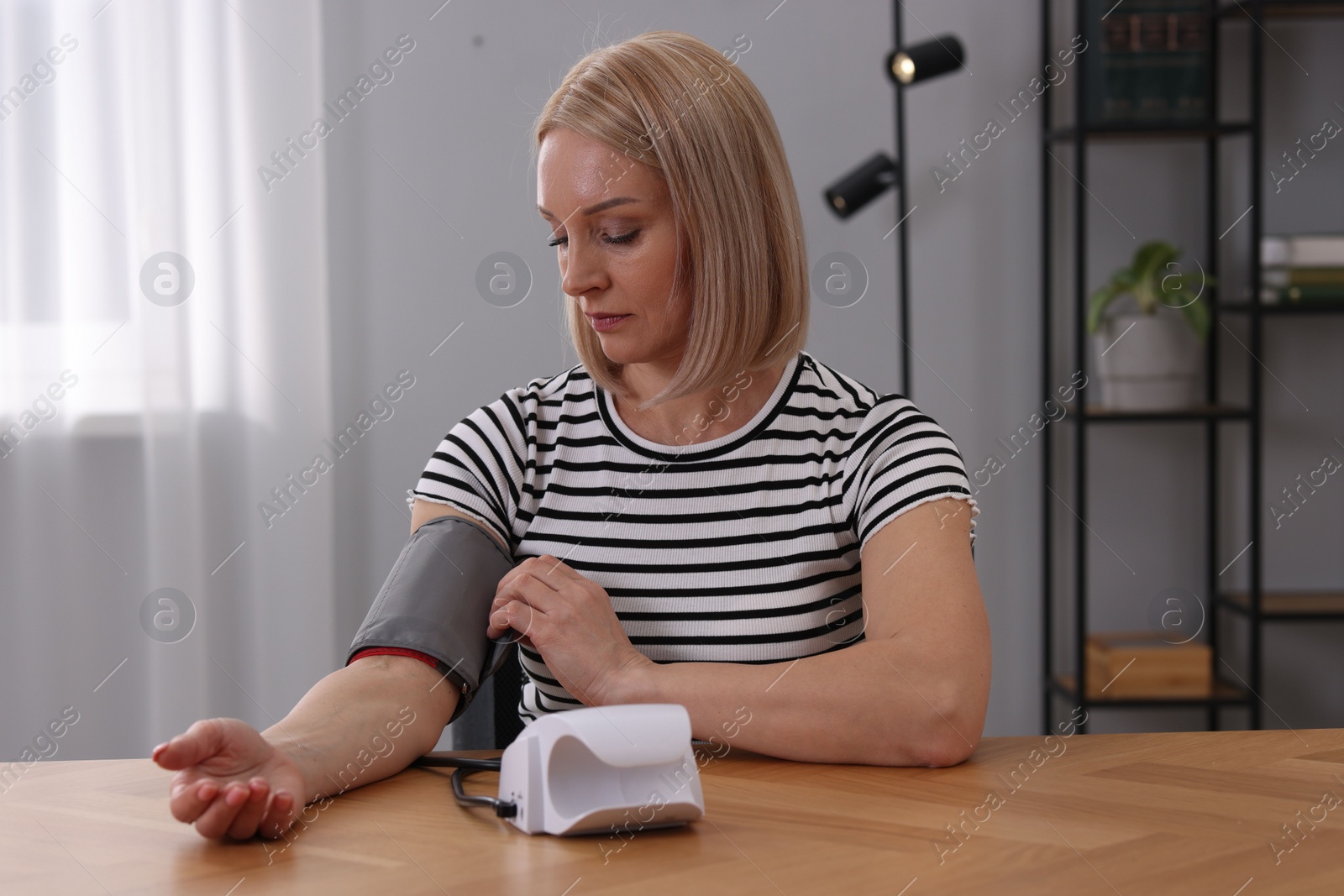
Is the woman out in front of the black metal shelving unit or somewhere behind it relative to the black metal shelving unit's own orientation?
in front

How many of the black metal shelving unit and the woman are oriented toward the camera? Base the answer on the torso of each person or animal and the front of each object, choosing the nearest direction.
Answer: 2

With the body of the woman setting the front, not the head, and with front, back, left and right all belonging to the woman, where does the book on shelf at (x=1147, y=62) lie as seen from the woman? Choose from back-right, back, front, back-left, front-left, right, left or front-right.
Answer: back-left

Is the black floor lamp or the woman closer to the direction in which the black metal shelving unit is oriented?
the woman

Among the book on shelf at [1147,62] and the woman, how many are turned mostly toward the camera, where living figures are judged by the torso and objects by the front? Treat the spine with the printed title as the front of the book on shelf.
2

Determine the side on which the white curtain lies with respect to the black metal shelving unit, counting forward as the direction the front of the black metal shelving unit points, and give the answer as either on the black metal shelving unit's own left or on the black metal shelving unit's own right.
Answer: on the black metal shelving unit's own right

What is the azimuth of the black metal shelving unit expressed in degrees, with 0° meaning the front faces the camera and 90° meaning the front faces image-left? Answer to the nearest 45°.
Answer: approximately 0°

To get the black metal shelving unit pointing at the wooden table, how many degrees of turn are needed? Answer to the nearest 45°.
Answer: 0° — it already faces it

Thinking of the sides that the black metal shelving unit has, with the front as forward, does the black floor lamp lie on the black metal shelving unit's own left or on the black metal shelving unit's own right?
on the black metal shelving unit's own right

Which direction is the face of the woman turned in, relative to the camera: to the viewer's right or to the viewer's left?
to the viewer's left

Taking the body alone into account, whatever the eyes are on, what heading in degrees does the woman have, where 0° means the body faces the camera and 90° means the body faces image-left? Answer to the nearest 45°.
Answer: approximately 0°
